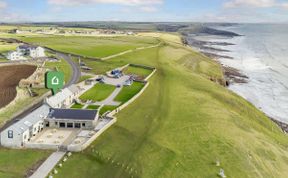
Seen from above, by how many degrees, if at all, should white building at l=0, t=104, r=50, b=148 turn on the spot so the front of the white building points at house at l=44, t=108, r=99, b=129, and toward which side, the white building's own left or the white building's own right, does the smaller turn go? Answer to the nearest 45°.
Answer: approximately 90° to the white building's own left

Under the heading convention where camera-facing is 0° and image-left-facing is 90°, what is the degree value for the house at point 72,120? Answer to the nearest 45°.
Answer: approximately 0°

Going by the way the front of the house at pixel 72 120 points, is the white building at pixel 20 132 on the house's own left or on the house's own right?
on the house's own right
